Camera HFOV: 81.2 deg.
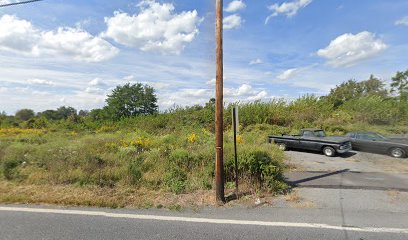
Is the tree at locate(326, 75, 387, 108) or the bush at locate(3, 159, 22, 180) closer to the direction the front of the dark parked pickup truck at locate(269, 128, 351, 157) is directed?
the tree

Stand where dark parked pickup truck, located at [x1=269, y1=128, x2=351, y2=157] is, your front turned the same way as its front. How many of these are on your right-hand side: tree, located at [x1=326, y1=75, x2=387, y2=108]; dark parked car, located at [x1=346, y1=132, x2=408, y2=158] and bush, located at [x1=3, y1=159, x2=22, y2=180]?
1

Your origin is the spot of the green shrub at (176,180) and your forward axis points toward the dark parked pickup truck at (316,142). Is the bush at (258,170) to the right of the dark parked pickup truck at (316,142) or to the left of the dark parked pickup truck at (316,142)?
right
